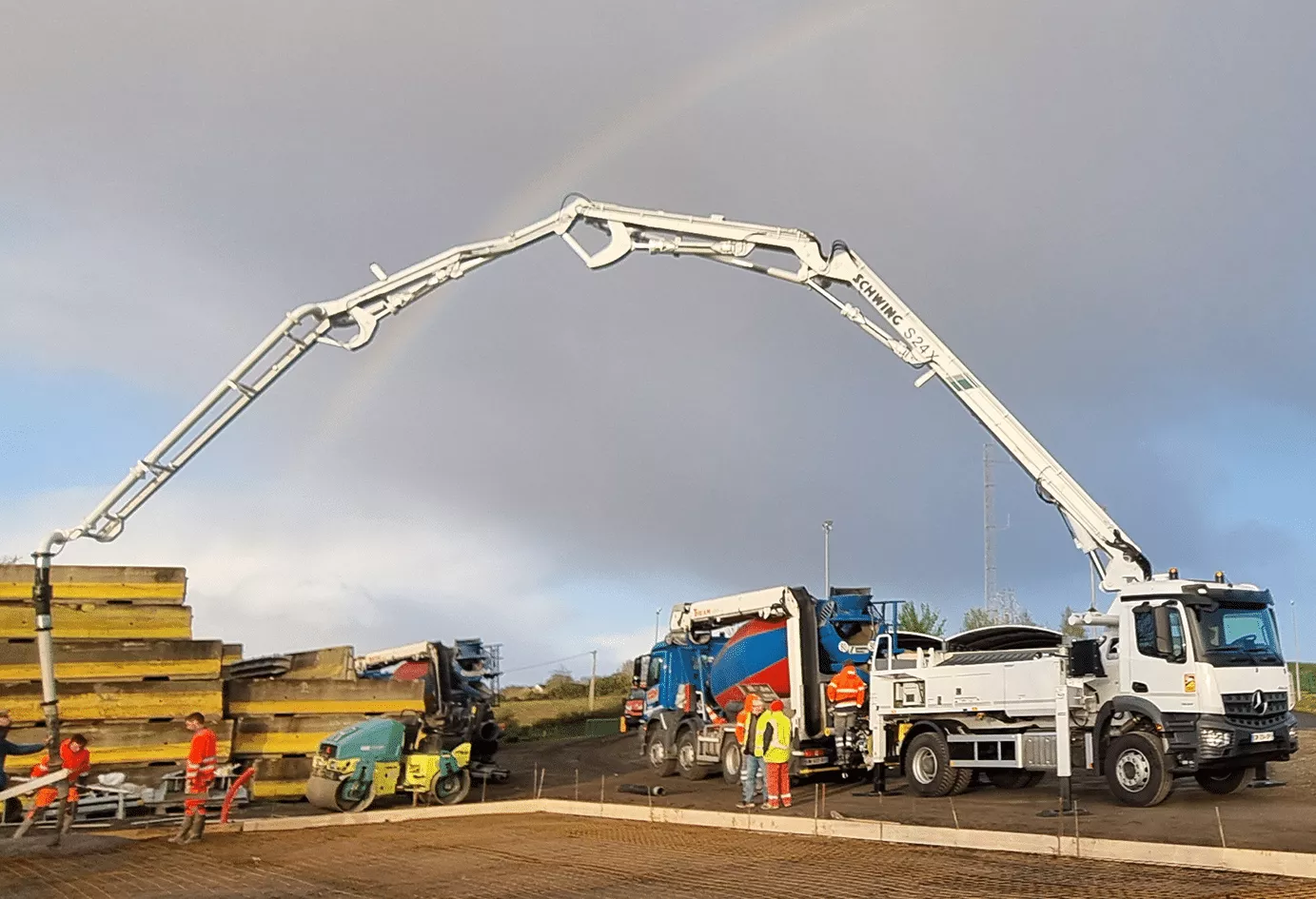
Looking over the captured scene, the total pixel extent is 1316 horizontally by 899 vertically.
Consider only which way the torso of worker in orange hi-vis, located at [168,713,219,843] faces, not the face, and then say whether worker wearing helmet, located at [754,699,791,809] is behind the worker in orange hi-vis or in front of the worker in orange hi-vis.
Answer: behind

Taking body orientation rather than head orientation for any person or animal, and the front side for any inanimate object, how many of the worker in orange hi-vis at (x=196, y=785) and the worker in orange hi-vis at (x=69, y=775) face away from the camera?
0

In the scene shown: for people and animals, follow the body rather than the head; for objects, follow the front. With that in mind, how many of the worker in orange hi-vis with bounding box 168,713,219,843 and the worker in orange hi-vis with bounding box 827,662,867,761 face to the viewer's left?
1

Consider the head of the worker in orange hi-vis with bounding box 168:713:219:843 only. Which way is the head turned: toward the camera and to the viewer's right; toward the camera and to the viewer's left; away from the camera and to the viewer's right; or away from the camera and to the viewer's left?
toward the camera and to the viewer's left

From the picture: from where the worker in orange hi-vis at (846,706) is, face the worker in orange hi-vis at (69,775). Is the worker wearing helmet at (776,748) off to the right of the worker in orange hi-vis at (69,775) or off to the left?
left

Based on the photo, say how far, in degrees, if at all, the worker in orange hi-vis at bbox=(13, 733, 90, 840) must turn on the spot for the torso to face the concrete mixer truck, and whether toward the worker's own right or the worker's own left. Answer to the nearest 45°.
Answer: approximately 135° to the worker's own left

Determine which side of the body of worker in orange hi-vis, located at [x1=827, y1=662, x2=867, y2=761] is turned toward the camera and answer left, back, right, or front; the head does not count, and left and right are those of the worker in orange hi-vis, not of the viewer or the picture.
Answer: back

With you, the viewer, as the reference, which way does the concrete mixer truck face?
facing away from the viewer and to the left of the viewer

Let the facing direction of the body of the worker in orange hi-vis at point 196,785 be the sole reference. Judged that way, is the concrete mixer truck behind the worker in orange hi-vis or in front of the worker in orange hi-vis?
behind

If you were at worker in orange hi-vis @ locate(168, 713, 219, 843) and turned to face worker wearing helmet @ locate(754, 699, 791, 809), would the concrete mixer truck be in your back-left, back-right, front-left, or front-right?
front-left

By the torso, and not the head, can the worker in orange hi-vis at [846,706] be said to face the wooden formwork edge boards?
no

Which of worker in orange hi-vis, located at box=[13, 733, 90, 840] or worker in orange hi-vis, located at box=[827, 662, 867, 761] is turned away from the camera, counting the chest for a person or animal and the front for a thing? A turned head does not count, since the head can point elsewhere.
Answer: worker in orange hi-vis, located at box=[827, 662, 867, 761]

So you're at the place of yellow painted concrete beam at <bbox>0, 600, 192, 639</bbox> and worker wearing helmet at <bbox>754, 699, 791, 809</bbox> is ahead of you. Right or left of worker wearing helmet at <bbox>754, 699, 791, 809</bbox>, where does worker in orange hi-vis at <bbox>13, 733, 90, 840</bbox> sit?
right

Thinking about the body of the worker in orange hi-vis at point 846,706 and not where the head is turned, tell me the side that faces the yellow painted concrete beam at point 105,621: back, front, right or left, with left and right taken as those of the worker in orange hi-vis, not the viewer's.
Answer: left

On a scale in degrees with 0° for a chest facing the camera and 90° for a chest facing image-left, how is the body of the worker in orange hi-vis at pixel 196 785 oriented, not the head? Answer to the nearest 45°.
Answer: approximately 90°

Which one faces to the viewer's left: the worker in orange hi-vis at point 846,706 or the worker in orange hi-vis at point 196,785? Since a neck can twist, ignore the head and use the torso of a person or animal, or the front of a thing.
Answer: the worker in orange hi-vis at point 196,785
